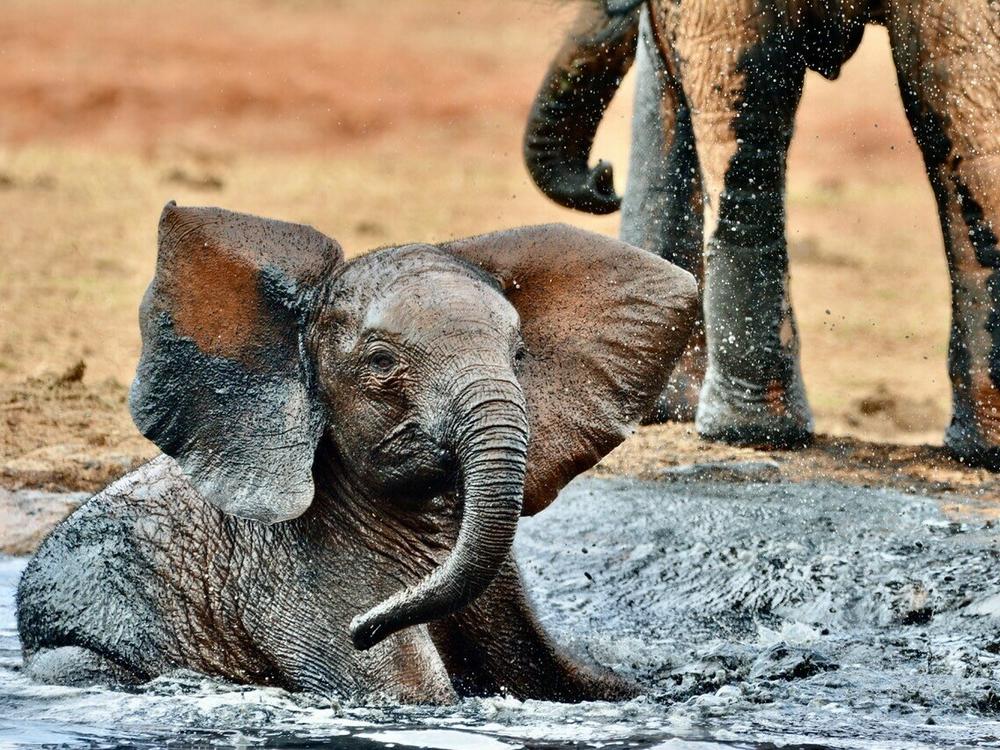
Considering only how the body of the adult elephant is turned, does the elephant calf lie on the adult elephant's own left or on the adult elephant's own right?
on the adult elephant's own left

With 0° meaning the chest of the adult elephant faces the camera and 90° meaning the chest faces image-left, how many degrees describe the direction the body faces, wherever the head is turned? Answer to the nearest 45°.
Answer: approximately 90°

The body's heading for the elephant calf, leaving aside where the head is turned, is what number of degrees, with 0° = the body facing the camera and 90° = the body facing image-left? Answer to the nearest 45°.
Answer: approximately 315°

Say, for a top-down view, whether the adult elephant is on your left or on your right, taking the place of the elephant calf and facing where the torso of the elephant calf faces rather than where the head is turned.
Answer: on your left

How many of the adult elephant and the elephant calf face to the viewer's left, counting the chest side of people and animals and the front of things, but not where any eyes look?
1
